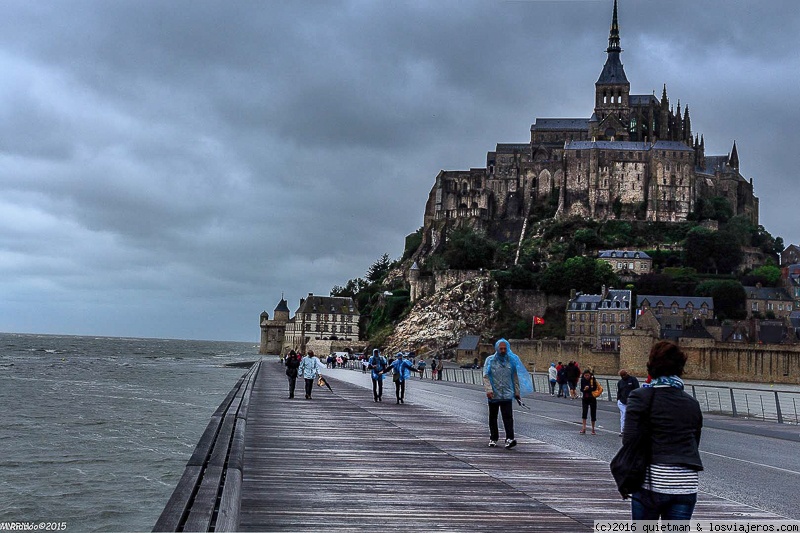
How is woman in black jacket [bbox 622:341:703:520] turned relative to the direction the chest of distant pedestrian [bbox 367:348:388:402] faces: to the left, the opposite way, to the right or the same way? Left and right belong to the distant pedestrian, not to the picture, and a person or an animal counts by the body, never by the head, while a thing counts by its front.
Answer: the opposite way

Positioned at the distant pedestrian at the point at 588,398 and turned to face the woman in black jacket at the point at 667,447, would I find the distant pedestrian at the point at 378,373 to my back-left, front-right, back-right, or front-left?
back-right

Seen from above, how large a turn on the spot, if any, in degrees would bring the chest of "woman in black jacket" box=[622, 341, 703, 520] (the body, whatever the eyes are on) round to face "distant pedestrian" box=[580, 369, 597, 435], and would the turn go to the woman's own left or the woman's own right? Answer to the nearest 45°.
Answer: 0° — they already face them

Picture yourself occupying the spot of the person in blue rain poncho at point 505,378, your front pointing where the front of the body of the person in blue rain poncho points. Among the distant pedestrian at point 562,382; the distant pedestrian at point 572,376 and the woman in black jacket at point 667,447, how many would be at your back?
2

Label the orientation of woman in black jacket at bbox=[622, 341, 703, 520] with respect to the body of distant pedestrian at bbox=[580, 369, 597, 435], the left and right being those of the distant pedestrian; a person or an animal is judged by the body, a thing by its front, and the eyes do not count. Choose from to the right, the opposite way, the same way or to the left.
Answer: the opposite way

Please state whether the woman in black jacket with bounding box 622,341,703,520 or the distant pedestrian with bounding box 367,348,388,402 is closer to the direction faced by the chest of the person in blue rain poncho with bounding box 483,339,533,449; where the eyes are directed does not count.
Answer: the woman in black jacket

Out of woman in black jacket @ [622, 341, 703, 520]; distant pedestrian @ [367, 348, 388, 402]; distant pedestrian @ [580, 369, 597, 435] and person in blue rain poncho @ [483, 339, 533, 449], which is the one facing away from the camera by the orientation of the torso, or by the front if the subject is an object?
the woman in black jacket

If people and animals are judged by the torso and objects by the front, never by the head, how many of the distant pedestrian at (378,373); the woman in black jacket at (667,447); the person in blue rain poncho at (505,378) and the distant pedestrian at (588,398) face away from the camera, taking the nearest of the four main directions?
1

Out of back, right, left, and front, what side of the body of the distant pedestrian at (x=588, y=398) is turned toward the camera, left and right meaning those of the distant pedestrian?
front

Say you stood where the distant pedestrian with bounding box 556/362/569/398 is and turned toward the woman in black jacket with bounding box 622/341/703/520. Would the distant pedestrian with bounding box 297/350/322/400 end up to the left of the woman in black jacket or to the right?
right

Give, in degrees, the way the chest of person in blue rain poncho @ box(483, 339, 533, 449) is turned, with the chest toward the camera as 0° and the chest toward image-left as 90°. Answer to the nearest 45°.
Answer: approximately 0°

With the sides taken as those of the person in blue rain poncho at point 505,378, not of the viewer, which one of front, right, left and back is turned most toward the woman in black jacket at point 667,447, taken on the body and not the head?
front

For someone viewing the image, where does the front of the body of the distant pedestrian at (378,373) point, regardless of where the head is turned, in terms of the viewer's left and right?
facing the viewer

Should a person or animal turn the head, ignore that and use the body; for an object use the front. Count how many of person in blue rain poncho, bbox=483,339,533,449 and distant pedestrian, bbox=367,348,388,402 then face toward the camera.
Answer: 2

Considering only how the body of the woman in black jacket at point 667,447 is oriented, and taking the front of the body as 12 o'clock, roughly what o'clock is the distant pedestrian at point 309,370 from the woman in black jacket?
The distant pedestrian is roughly at 11 o'clock from the woman in black jacket.
